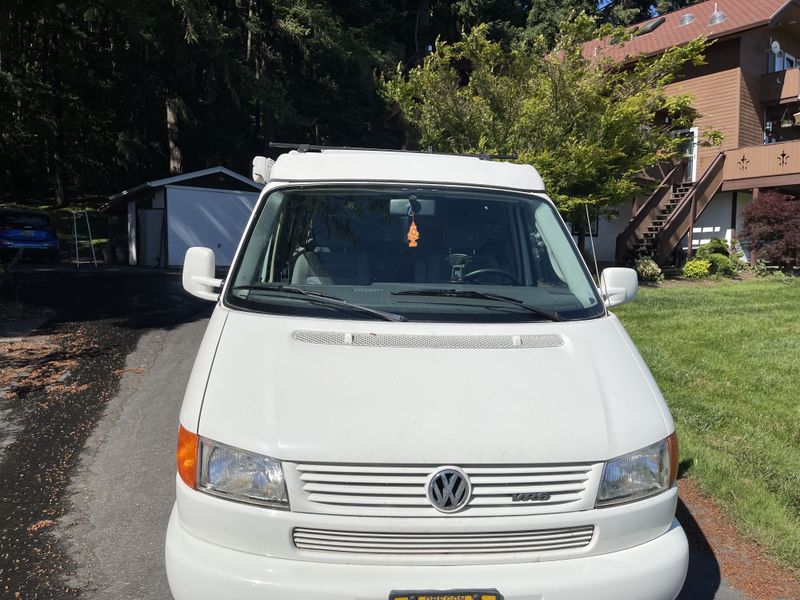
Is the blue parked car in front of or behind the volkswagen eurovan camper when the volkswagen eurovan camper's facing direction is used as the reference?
behind

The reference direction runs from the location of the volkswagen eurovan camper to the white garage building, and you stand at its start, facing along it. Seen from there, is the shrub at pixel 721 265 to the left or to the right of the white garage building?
right

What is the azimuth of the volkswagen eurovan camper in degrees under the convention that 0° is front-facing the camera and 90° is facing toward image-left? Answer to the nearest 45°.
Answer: approximately 0°

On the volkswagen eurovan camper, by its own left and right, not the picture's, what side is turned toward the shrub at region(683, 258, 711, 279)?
back

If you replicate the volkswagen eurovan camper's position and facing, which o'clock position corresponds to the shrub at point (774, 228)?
The shrub is roughly at 7 o'clock from the volkswagen eurovan camper.

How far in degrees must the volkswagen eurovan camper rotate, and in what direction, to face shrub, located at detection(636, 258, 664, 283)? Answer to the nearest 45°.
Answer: approximately 180°

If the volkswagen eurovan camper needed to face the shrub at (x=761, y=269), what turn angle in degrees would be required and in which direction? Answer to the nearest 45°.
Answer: approximately 135° to its left
